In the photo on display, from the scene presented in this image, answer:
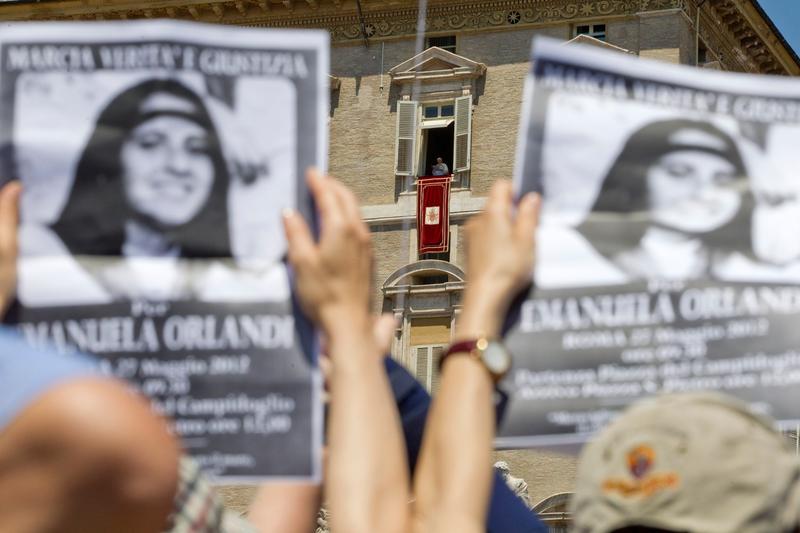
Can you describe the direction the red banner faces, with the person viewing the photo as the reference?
facing the viewer
